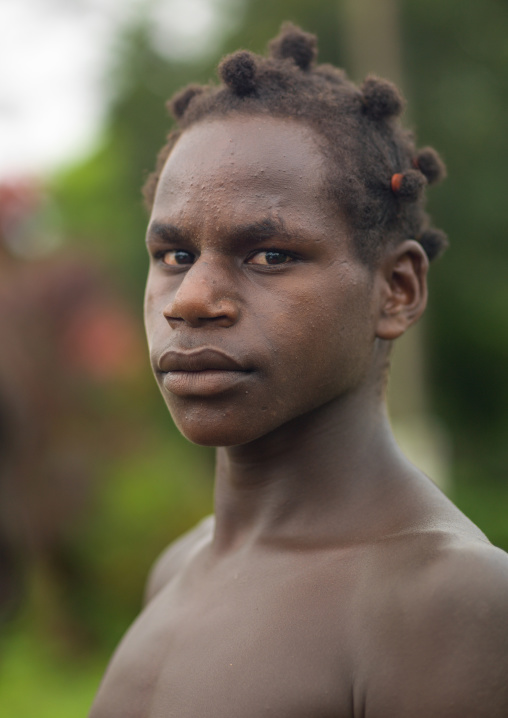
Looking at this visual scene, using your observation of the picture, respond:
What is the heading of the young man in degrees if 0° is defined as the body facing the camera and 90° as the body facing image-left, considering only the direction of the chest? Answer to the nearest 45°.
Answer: approximately 45°

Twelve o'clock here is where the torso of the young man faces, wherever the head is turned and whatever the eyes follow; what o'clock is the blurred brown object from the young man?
The blurred brown object is roughly at 4 o'clock from the young man.

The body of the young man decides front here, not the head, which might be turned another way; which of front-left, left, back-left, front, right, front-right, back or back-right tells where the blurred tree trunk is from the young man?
back-right

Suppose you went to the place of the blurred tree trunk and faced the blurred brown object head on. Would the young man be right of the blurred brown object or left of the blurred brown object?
left
